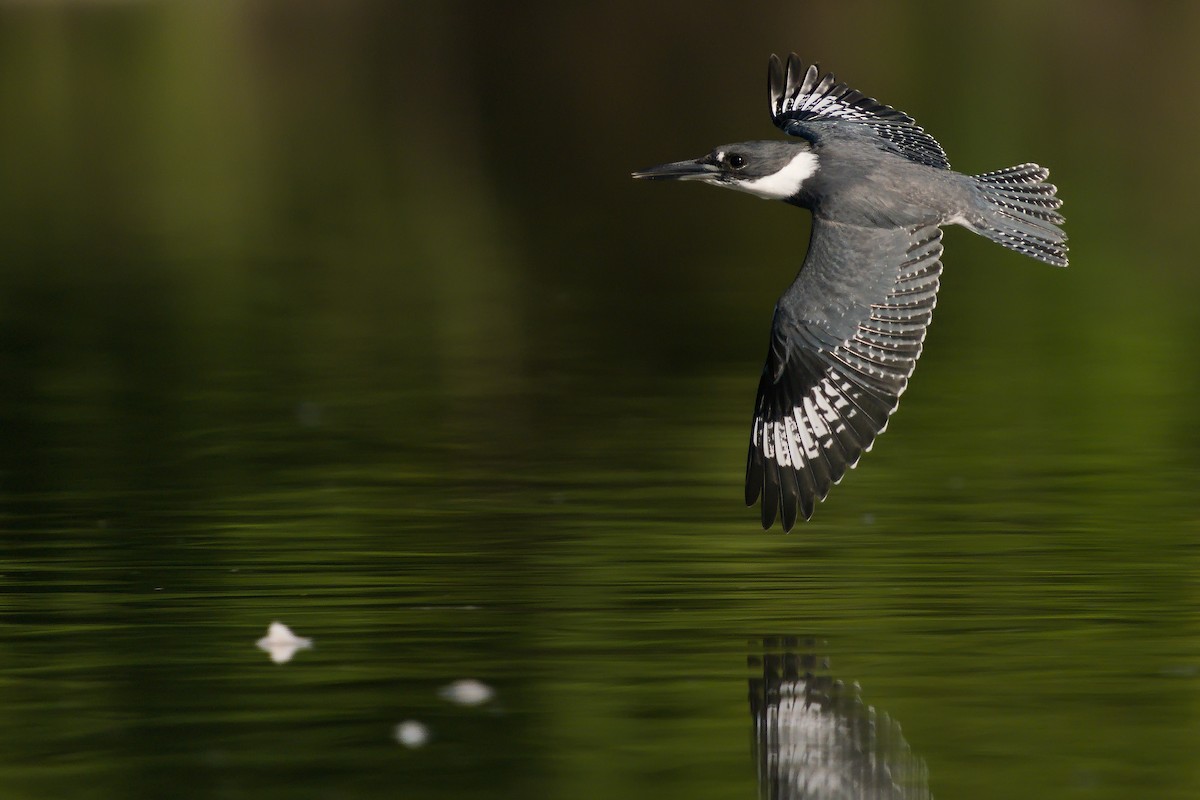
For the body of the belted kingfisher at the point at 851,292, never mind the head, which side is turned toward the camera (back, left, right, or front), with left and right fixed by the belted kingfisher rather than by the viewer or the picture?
left

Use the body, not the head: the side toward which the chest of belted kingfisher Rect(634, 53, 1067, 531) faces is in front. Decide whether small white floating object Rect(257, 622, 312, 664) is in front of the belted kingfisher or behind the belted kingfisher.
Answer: in front
